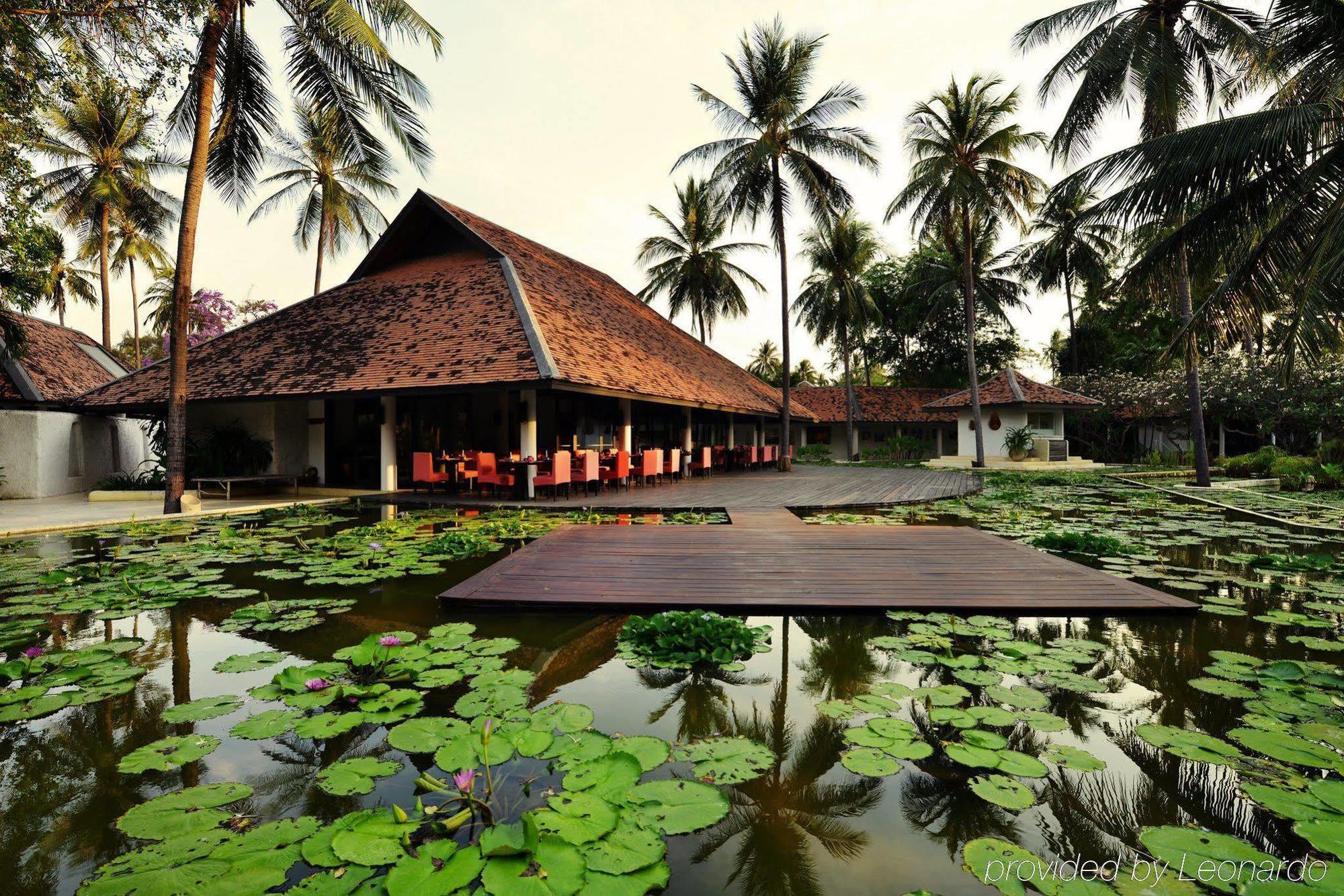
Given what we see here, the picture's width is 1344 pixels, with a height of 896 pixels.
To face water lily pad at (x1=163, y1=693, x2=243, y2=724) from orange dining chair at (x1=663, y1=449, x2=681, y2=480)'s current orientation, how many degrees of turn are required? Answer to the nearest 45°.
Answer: approximately 135° to its left

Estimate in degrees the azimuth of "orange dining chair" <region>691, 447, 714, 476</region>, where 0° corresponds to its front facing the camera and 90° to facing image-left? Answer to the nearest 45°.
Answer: approximately 135°
